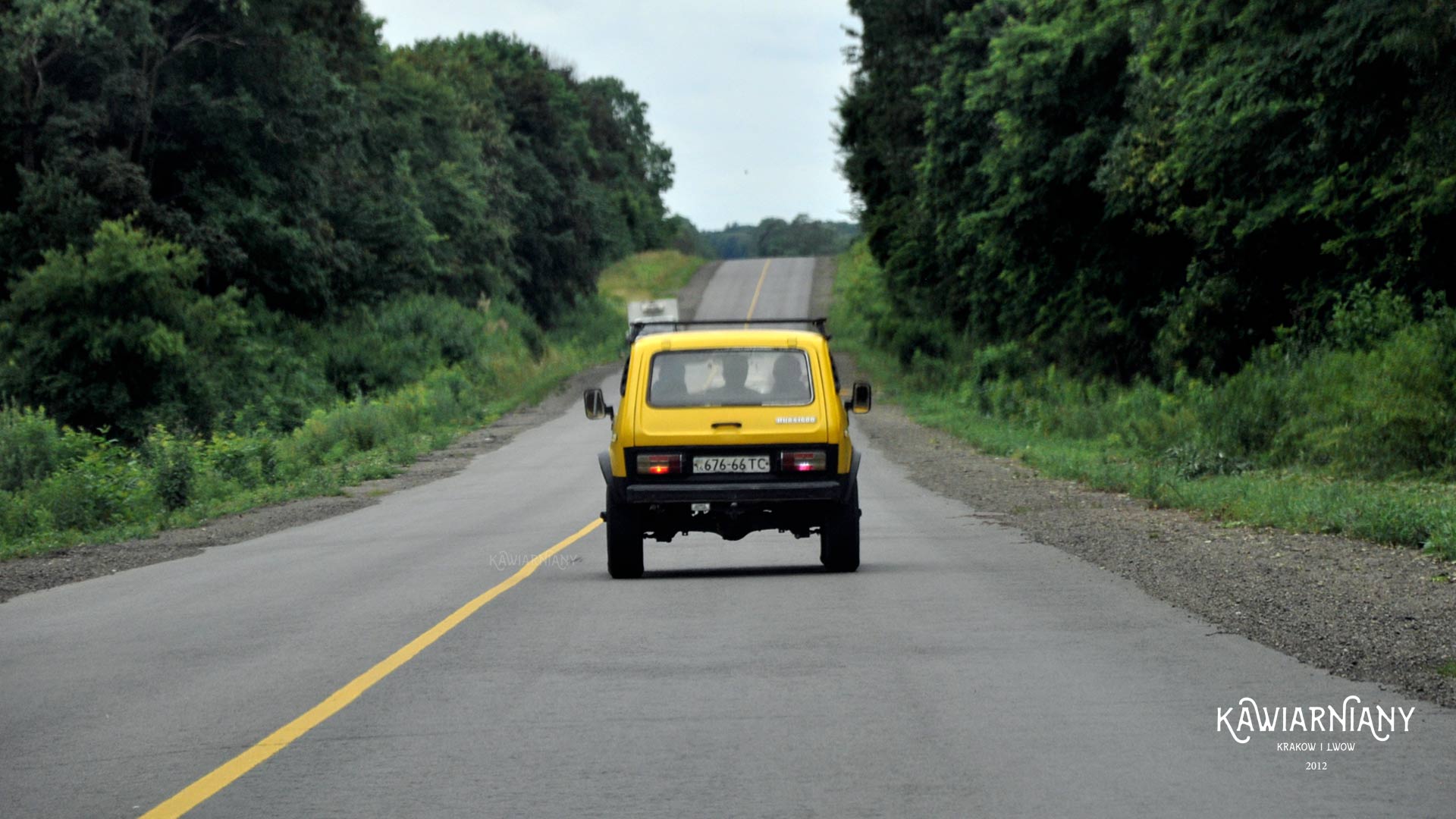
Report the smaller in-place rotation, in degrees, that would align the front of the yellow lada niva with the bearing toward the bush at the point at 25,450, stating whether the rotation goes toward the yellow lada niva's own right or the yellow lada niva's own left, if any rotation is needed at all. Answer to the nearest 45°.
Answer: approximately 45° to the yellow lada niva's own left

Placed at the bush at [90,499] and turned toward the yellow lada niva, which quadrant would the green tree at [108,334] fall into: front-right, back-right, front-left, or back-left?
back-left

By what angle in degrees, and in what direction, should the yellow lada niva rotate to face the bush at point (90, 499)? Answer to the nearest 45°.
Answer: approximately 45° to its left

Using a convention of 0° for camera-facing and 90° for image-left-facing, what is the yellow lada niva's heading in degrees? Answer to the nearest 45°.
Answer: approximately 180°

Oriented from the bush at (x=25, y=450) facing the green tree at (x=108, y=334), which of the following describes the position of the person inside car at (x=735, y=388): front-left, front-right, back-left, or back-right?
back-right

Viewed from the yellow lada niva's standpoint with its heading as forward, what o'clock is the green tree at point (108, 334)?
The green tree is roughly at 11 o'clock from the yellow lada niva.

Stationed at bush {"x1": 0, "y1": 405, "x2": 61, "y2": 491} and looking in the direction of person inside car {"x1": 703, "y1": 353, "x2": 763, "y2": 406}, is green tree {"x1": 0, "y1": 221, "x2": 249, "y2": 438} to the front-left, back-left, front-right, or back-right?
back-left
